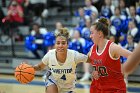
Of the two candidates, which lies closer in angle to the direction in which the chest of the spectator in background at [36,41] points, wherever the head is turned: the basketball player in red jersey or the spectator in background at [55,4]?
the basketball player in red jersey

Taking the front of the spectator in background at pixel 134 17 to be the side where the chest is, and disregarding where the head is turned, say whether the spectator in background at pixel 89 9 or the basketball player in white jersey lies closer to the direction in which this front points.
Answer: the basketball player in white jersey

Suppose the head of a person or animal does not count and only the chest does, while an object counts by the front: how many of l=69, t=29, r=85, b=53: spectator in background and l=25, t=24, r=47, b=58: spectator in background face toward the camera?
2

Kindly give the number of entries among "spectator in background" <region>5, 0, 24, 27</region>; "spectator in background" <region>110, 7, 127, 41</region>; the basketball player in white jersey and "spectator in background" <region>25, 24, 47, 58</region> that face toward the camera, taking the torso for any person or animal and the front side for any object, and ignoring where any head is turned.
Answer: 4

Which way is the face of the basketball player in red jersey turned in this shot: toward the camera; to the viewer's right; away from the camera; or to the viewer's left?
to the viewer's left

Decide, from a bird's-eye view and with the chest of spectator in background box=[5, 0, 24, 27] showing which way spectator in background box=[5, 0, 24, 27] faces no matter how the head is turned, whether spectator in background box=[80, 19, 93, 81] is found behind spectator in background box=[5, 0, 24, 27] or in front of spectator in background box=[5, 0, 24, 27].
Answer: in front

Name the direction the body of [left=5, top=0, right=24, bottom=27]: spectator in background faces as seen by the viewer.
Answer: toward the camera

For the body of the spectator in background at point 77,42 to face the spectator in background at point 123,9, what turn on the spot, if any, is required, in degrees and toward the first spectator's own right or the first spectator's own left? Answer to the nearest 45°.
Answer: approximately 90° to the first spectator's own left

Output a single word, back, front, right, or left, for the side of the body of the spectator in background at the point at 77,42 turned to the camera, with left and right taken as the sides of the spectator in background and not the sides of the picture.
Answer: front

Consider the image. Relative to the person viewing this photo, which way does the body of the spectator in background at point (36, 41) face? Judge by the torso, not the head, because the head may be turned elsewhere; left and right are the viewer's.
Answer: facing the viewer

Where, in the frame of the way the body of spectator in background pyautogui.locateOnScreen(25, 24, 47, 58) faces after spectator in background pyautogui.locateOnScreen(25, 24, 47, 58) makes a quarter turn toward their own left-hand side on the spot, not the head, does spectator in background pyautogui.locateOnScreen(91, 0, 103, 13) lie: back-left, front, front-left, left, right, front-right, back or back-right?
front

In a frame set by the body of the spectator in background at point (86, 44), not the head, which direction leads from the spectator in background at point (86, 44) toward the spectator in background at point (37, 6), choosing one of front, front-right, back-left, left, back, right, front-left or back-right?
right

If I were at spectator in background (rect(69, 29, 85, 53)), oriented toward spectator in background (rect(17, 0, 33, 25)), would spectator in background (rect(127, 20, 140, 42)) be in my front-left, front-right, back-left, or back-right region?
back-right

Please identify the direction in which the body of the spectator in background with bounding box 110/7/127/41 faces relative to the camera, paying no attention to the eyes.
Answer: toward the camera

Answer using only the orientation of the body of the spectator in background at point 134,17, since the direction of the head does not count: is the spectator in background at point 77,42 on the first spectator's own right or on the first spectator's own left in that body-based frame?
on the first spectator's own right
